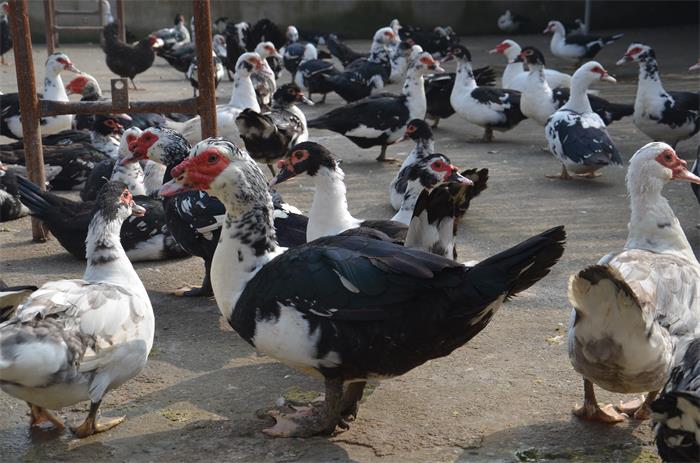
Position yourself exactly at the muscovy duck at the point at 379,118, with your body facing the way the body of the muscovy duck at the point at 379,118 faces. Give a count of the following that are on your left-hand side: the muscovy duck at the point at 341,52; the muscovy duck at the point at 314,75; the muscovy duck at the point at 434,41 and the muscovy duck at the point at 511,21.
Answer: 4

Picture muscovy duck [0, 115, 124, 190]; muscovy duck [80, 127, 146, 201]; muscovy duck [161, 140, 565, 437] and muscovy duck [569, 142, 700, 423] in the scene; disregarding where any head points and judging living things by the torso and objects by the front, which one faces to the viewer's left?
muscovy duck [161, 140, 565, 437]

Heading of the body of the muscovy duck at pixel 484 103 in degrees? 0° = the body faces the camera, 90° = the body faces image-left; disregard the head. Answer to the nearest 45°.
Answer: approximately 90°

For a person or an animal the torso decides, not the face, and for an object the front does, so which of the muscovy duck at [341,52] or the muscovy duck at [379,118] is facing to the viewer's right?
the muscovy duck at [379,118]

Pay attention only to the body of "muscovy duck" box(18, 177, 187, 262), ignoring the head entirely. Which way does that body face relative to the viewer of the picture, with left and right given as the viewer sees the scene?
facing to the right of the viewer

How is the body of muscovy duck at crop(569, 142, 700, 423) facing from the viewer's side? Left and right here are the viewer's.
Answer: facing away from the viewer and to the right of the viewer

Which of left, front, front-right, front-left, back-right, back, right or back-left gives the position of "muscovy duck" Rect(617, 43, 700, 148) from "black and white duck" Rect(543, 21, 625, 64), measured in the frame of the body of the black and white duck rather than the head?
left

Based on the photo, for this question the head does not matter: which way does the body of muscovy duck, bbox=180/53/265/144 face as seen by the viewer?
to the viewer's right

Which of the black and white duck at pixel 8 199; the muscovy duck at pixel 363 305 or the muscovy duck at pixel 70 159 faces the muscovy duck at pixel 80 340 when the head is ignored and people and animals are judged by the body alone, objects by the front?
the muscovy duck at pixel 363 305

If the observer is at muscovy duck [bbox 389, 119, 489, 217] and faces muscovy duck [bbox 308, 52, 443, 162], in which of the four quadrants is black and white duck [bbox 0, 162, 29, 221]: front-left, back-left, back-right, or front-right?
front-left

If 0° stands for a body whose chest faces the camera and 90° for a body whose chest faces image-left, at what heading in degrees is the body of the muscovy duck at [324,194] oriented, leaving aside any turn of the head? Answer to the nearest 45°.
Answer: approximately 90°

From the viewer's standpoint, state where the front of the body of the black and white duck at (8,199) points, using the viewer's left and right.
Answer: facing to the left of the viewer

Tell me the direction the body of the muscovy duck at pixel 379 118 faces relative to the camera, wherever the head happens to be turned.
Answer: to the viewer's right

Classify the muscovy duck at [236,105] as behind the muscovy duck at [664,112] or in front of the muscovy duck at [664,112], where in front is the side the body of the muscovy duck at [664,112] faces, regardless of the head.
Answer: in front

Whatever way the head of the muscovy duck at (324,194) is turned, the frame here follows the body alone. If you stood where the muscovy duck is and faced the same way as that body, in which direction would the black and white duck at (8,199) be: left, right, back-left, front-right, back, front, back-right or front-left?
front-right
